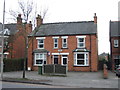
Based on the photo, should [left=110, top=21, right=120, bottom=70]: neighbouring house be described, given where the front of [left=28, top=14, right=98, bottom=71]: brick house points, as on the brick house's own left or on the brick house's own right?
on the brick house's own left

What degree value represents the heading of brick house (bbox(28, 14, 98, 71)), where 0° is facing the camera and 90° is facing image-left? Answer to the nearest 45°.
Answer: approximately 0°
